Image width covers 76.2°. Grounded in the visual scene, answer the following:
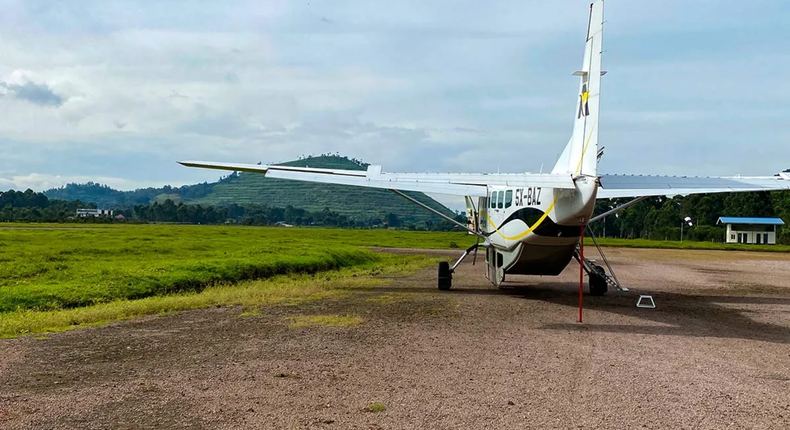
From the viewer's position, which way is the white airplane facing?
facing away from the viewer and to the left of the viewer
